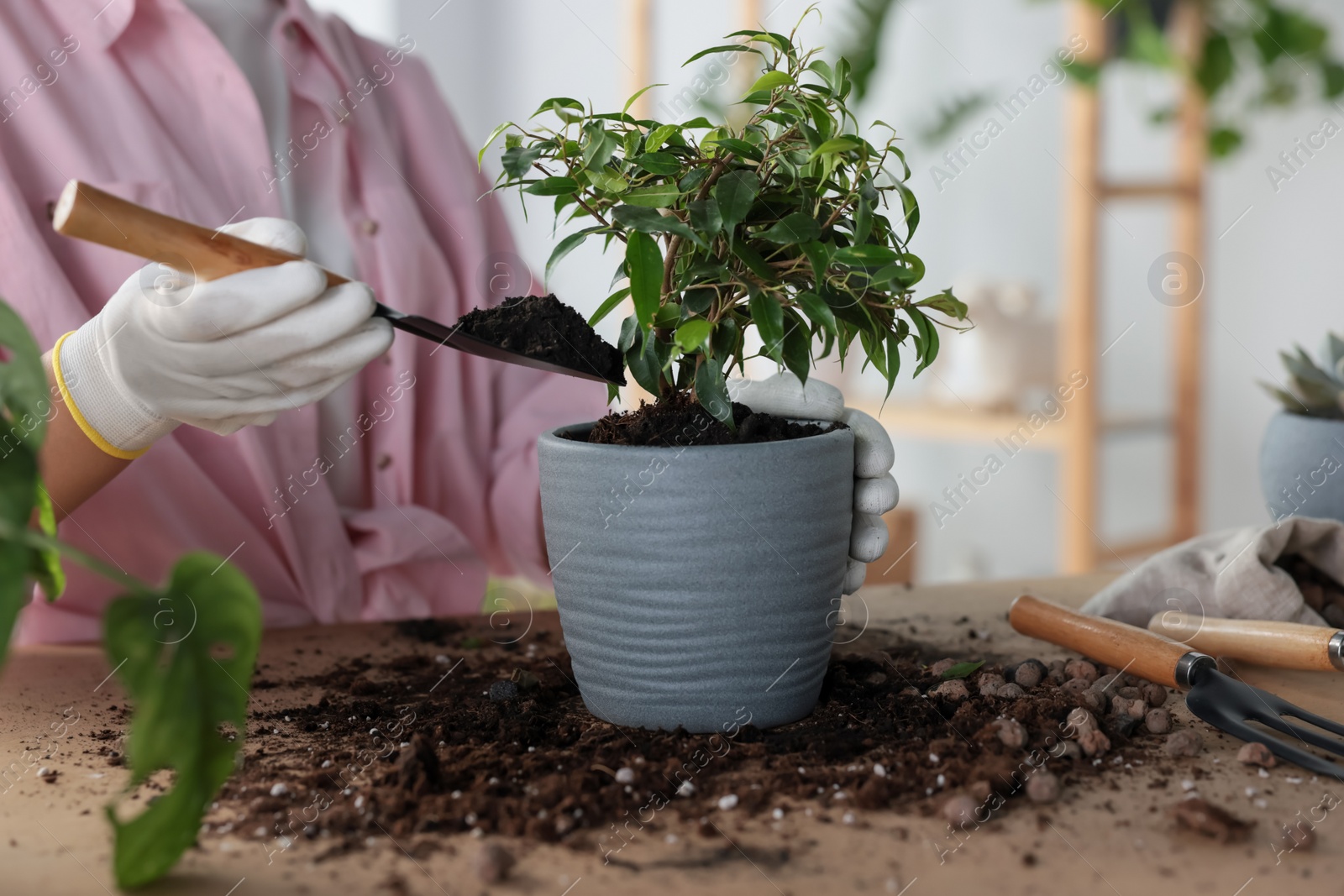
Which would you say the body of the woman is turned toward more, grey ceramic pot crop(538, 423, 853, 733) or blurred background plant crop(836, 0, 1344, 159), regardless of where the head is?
the grey ceramic pot

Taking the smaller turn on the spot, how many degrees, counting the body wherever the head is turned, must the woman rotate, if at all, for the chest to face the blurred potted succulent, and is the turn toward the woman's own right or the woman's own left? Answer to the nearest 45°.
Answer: approximately 45° to the woman's own left

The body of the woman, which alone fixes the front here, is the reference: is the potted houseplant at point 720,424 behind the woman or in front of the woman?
in front

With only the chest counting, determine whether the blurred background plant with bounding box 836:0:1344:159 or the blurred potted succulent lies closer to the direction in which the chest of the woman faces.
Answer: the blurred potted succulent

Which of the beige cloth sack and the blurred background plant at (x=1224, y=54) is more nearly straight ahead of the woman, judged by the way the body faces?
the beige cloth sack

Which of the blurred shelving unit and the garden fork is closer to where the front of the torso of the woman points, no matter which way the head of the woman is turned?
the garden fork

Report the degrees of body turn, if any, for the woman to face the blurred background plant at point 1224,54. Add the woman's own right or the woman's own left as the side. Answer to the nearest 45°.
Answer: approximately 90° to the woman's own left

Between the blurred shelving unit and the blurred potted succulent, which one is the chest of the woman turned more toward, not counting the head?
the blurred potted succulent

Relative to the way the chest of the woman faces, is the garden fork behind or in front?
in front

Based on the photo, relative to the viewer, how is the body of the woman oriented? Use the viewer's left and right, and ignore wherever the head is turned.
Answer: facing the viewer and to the right of the viewer
